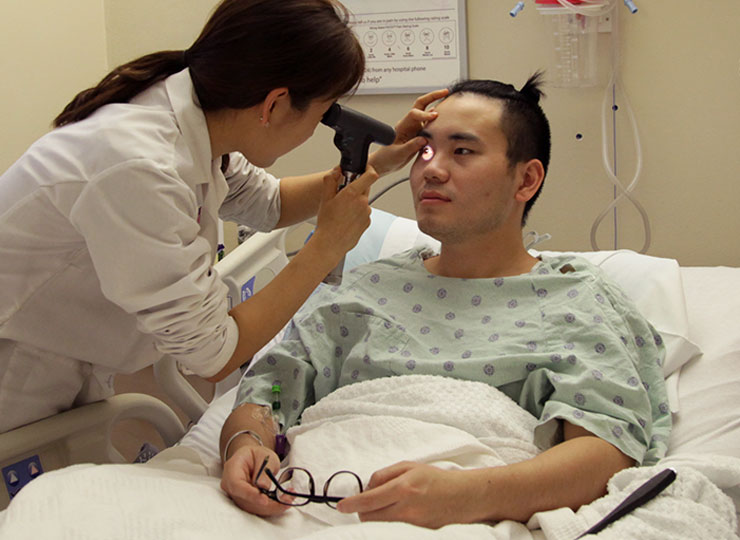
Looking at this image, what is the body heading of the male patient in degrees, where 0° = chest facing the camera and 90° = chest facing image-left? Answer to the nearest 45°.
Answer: approximately 45°

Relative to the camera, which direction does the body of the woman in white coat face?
to the viewer's right

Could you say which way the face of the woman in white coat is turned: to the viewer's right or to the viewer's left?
to the viewer's right

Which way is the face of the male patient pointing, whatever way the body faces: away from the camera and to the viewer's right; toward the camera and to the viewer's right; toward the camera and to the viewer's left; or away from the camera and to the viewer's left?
toward the camera and to the viewer's left

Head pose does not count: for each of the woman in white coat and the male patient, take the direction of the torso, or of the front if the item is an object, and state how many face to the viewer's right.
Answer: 1
